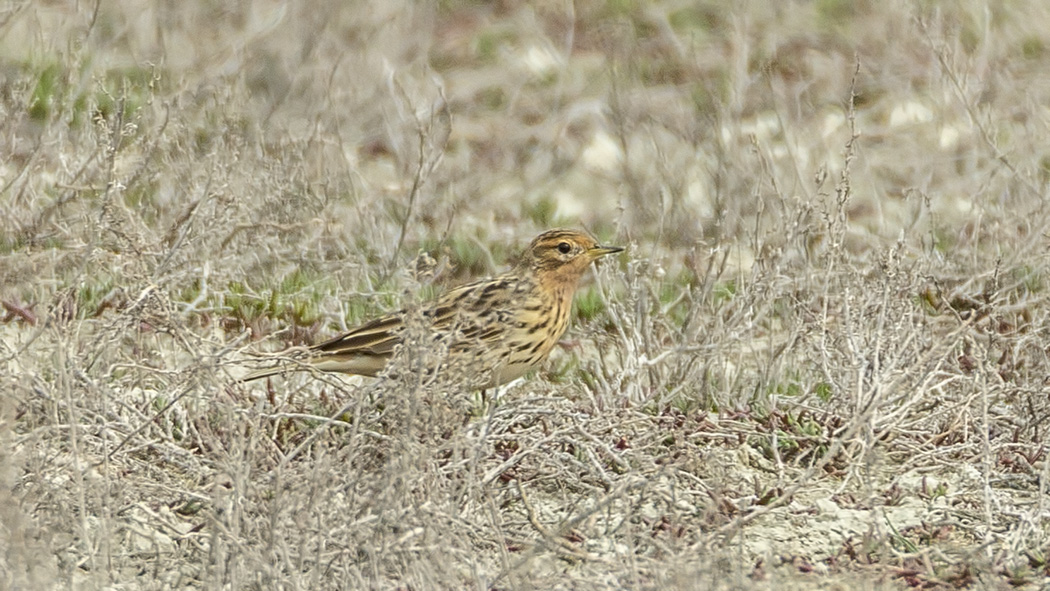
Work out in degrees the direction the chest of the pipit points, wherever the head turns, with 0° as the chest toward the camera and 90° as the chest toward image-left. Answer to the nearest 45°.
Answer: approximately 270°
